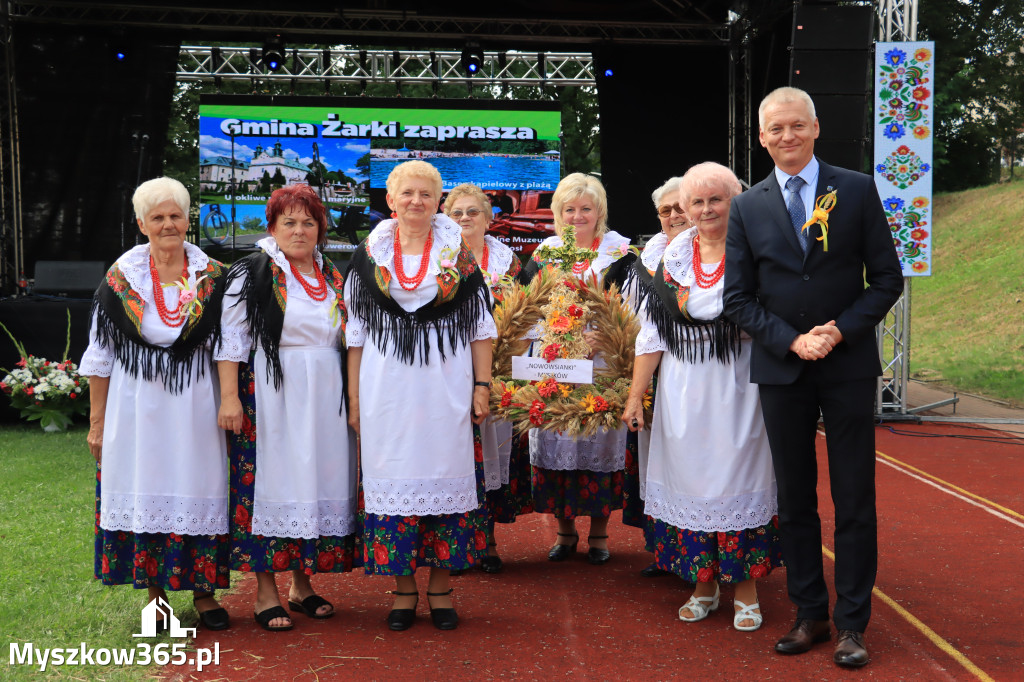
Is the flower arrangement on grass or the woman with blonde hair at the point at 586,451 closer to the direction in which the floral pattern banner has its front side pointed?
the woman with blonde hair

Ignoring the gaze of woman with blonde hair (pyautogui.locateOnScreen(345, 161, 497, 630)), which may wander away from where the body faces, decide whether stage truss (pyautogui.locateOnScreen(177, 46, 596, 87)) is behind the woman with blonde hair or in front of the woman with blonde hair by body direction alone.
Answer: behind

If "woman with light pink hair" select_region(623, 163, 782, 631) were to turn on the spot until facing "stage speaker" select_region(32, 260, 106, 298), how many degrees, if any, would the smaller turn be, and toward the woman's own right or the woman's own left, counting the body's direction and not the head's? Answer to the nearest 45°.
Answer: approximately 135° to the woman's own right

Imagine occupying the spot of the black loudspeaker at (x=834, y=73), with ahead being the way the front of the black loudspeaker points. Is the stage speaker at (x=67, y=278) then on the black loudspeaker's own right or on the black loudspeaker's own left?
on the black loudspeaker's own right

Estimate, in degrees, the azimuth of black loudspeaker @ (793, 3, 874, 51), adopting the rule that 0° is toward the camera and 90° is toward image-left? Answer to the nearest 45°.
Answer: approximately 0°

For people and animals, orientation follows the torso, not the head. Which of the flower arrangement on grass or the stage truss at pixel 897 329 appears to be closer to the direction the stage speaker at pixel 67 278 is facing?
the flower arrangement on grass

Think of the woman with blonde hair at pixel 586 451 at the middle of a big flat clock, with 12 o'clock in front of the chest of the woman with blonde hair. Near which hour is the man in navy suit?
The man in navy suit is roughly at 11 o'clock from the woman with blonde hair.

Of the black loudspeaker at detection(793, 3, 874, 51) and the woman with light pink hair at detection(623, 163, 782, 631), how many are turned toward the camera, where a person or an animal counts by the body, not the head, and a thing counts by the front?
2

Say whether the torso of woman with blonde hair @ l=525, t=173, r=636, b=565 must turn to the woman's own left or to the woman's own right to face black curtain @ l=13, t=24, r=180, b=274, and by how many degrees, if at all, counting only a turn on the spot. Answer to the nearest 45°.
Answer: approximately 135° to the woman's own right

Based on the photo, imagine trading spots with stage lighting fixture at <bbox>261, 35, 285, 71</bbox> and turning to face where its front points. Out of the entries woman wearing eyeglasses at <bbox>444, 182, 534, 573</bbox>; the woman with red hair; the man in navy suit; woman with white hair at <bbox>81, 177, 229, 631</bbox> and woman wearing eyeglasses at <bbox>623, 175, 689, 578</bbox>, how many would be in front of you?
5
